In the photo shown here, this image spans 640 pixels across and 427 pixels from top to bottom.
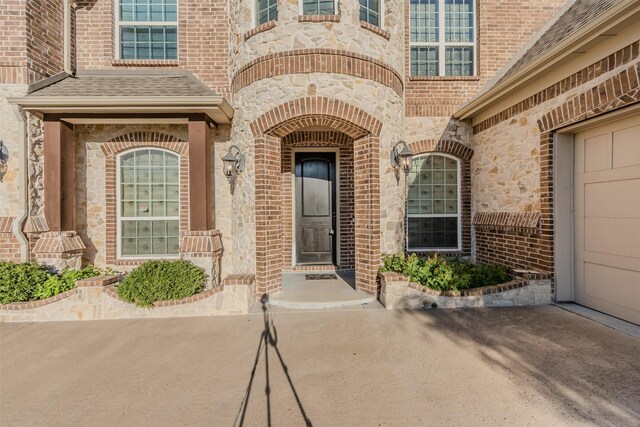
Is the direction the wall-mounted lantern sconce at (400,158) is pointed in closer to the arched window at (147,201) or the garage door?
the garage door

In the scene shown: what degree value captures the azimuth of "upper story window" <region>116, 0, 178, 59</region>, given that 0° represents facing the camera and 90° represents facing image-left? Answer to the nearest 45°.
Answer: approximately 0°

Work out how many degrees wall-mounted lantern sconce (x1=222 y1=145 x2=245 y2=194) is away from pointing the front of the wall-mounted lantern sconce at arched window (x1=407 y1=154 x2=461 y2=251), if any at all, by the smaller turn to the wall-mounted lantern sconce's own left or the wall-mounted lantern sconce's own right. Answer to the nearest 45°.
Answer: approximately 135° to the wall-mounted lantern sconce's own left

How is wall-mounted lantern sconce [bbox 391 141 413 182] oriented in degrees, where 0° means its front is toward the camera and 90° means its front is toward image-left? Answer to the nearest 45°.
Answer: approximately 315°

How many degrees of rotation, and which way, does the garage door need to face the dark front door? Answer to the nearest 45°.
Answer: approximately 45° to its right

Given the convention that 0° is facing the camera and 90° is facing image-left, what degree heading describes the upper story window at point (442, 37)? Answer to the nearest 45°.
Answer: approximately 0°
